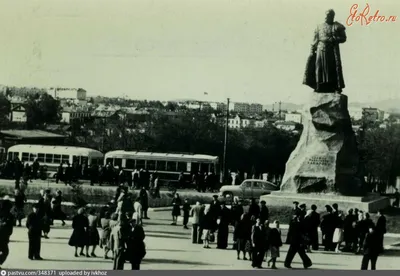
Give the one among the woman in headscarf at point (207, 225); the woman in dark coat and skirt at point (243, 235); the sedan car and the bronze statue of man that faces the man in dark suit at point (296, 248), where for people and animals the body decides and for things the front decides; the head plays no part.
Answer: the bronze statue of man

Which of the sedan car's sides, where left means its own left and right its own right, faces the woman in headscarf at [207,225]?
left

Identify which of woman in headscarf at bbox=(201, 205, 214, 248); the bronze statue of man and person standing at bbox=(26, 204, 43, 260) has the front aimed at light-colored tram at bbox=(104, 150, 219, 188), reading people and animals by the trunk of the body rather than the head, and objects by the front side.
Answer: the woman in headscarf

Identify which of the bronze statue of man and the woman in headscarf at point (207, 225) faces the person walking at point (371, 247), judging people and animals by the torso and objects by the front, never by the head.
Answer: the bronze statue of man

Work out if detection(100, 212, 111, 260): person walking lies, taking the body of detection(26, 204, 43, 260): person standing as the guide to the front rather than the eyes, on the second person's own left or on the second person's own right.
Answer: on the second person's own left

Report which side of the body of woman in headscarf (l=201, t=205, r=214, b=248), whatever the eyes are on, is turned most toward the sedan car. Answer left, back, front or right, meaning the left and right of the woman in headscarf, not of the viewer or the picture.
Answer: front

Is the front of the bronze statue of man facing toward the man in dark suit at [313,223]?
yes

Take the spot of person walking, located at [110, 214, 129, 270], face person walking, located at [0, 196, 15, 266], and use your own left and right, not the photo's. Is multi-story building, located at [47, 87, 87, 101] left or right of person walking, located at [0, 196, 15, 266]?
right

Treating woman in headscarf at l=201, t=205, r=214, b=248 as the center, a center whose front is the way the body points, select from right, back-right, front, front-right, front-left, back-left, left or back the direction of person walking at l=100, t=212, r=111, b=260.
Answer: back-left

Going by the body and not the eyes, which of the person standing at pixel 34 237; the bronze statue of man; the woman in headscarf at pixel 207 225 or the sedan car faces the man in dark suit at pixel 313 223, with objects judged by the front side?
the bronze statue of man

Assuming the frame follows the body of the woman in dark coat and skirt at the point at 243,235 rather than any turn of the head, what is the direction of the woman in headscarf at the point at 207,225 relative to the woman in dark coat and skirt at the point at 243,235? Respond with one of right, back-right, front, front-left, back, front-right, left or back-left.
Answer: front-left

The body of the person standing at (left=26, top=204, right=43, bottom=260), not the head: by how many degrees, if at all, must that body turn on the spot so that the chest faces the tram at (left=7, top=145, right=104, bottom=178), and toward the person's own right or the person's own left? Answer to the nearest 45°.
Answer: approximately 180°

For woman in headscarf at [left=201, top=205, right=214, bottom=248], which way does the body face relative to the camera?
away from the camera

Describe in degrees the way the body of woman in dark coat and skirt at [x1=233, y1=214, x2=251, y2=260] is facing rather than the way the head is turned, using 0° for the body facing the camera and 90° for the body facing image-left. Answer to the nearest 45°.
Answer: approximately 180°

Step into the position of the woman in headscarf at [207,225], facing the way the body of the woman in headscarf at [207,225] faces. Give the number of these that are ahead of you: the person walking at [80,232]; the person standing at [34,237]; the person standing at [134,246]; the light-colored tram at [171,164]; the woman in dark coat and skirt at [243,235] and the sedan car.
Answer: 2
